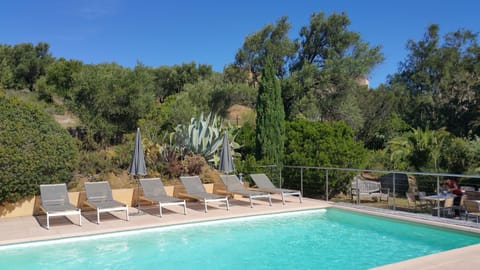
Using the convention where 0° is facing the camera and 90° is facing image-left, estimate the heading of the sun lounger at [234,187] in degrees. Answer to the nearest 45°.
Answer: approximately 315°

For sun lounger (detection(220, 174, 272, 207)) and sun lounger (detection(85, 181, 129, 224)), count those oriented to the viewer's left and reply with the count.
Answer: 0

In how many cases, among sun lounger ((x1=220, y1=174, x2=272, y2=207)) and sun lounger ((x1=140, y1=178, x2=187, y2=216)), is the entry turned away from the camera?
0

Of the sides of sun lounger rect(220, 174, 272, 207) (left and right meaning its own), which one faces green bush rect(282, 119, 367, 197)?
left

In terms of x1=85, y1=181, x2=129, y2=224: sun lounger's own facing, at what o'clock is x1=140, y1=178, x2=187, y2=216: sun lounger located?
x1=140, y1=178, x2=187, y2=216: sun lounger is roughly at 10 o'clock from x1=85, y1=181, x2=129, y2=224: sun lounger.

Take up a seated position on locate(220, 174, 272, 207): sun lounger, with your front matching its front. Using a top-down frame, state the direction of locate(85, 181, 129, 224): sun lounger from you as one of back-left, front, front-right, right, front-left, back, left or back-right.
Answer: right

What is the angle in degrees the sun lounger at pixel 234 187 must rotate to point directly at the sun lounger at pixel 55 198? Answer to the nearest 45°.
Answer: approximately 90° to its right

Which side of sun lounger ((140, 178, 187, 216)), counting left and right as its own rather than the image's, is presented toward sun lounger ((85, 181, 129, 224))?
right
